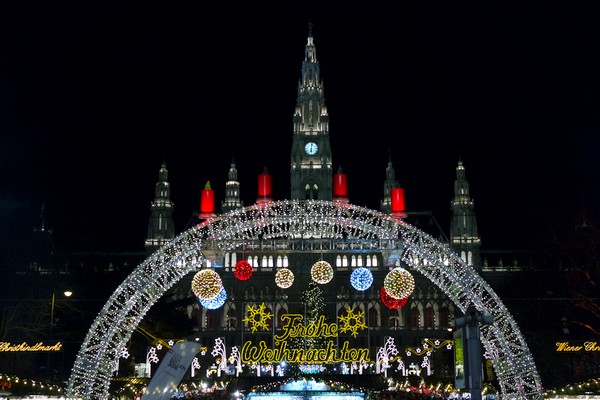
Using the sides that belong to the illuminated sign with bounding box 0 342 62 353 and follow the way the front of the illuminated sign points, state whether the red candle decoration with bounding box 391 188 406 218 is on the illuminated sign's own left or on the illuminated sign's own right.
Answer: on the illuminated sign's own left

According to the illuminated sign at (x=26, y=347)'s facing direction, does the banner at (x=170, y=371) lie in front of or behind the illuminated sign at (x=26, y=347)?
in front

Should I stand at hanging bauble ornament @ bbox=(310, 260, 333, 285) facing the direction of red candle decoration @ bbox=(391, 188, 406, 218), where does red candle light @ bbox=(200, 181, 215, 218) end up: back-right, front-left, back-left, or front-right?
front-left

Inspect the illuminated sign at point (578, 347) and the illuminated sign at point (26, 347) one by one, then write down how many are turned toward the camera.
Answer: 2

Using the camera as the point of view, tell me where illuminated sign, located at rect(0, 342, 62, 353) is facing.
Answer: facing the viewer

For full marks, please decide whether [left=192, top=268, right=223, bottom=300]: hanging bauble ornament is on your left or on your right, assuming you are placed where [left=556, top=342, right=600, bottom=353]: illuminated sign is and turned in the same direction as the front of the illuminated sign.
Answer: on your right
